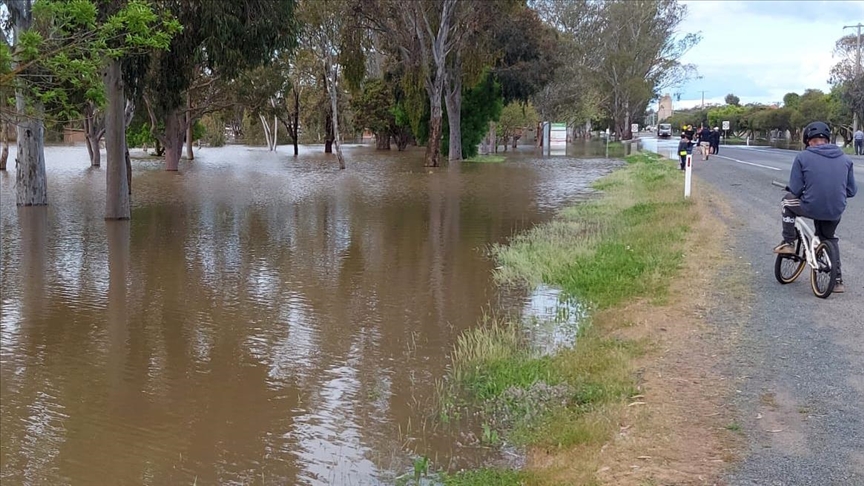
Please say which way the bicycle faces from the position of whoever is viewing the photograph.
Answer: facing away from the viewer and to the left of the viewer

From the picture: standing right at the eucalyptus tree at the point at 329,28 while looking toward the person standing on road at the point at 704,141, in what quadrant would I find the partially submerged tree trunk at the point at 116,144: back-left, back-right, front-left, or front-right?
back-right

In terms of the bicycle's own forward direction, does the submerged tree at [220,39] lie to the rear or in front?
in front

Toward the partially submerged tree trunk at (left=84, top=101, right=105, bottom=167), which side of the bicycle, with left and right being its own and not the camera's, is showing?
front

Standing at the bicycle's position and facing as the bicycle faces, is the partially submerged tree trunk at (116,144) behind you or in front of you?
in front

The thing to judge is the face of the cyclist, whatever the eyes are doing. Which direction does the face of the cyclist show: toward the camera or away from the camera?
away from the camera

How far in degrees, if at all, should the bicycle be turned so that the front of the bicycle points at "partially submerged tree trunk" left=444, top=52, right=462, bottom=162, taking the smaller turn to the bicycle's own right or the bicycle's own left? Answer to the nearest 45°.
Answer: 0° — it already faces it

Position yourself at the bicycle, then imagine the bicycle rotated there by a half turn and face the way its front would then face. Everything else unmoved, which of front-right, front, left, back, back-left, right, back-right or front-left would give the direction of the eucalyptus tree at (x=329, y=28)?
back

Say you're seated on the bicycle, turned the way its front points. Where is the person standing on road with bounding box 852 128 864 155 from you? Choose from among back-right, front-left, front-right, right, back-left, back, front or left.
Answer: front-right

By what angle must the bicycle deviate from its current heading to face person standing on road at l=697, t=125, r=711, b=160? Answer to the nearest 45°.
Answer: approximately 45° to its right
